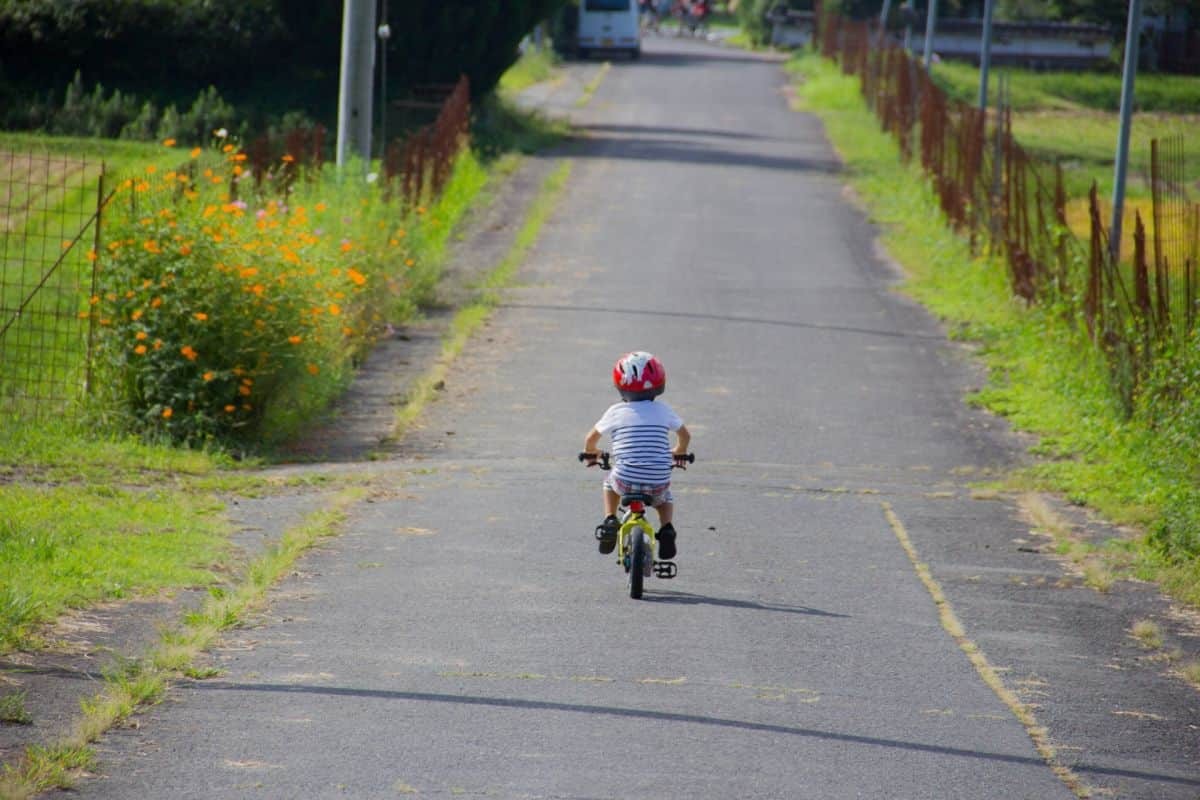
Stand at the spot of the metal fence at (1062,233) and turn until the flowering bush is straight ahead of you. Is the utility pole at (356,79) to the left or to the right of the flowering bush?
right

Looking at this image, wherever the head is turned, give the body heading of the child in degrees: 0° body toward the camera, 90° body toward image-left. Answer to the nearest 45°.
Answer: approximately 180°

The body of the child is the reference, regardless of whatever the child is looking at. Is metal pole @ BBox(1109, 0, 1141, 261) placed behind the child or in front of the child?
in front

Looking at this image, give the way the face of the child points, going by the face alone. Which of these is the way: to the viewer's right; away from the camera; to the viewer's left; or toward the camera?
away from the camera

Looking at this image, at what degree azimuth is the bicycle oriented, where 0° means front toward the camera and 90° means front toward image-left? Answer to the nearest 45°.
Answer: approximately 180°

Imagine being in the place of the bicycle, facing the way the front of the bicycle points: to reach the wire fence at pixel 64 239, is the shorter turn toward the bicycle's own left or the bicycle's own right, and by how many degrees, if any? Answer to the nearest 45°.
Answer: approximately 45° to the bicycle's own left
